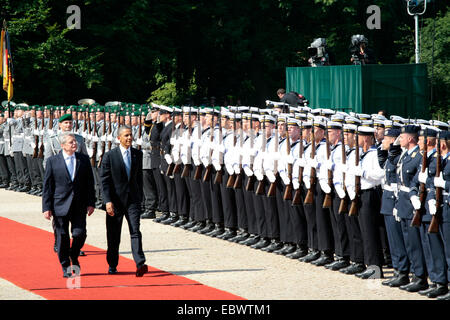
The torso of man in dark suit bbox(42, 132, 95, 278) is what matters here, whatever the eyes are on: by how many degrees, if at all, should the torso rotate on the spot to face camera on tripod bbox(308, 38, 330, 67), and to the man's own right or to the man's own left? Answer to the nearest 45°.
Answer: approximately 135° to the man's own left

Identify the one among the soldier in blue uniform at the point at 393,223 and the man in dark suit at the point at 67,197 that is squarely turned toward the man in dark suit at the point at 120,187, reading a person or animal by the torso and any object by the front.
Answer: the soldier in blue uniform

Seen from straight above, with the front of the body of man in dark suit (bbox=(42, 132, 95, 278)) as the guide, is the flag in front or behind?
behind

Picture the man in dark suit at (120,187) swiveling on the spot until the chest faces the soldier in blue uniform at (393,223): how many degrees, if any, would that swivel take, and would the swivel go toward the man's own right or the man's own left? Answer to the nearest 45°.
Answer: approximately 45° to the man's own left

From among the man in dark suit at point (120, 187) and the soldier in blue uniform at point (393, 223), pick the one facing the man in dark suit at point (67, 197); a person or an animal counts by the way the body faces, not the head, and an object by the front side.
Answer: the soldier in blue uniform

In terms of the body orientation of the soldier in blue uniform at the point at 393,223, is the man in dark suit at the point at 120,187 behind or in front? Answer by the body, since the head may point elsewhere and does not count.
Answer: in front

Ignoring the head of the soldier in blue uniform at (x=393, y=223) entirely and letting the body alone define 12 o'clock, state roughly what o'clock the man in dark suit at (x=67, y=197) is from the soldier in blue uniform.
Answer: The man in dark suit is roughly at 12 o'clock from the soldier in blue uniform.

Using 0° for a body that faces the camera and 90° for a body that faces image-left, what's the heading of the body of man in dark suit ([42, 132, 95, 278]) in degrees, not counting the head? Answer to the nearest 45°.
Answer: approximately 0°

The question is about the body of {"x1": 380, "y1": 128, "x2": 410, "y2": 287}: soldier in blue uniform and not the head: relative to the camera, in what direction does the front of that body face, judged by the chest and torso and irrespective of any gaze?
to the viewer's left

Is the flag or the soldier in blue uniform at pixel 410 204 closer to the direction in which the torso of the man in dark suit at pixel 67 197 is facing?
the soldier in blue uniform

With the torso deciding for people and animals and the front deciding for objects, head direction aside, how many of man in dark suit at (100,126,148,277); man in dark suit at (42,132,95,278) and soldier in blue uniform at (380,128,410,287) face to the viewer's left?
1

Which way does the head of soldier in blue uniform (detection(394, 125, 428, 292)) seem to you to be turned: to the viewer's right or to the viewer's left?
to the viewer's left

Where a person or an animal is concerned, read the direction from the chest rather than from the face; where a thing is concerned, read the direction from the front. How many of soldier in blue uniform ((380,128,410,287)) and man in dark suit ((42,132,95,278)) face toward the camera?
1

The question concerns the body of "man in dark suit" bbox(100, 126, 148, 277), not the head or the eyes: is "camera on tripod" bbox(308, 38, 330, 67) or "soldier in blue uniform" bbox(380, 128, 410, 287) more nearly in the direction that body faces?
the soldier in blue uniform
